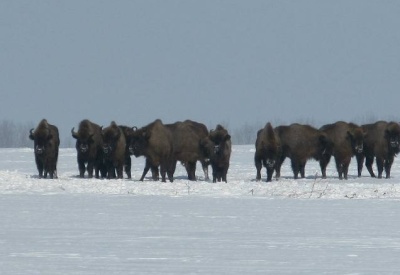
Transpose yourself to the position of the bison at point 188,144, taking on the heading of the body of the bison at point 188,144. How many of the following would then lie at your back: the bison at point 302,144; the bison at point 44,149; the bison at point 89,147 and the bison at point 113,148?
3

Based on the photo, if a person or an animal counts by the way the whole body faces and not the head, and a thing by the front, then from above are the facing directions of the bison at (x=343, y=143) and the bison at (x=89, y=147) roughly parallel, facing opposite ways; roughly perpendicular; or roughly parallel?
roughly perpendicular

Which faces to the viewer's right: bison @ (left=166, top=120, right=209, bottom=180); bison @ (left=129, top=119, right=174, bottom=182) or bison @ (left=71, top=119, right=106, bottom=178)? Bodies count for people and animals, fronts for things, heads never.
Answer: bison @ (left=166, top=120, right=209, bottom=180)

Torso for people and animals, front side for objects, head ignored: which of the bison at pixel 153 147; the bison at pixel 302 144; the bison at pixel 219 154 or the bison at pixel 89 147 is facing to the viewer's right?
the bison at pixel 302 144

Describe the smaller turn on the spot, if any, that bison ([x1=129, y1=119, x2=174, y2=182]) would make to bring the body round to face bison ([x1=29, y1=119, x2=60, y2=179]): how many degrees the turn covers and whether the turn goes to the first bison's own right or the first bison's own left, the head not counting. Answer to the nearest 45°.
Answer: approximately 45° to the first bison's own right

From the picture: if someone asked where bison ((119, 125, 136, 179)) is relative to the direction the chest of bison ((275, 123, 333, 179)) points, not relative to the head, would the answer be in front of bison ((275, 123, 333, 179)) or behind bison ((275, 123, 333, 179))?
behind

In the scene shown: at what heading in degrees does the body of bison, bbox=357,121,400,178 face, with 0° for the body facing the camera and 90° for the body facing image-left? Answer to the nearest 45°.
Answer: approximately 315°
